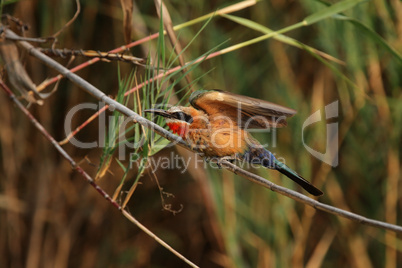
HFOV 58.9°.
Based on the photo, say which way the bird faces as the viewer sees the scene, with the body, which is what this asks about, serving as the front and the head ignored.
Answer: to the viewer's left
